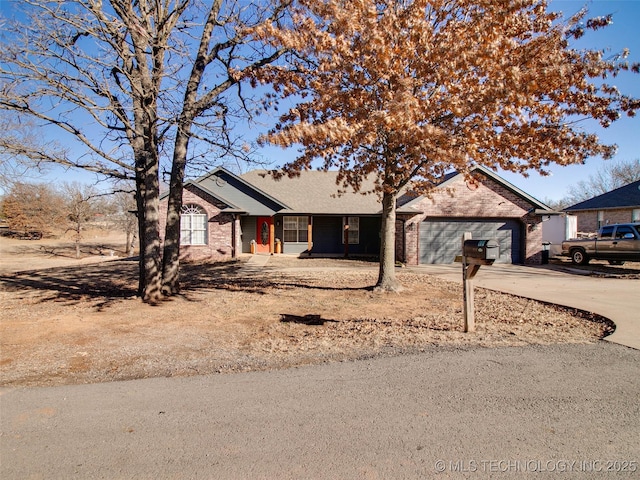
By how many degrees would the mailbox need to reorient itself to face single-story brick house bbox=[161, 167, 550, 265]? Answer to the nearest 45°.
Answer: approximately 180°

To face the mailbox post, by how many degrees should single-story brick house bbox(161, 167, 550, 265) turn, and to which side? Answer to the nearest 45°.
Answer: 0° — it already faces it

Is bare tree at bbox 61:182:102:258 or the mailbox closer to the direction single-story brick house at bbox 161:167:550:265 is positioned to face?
the mailbox

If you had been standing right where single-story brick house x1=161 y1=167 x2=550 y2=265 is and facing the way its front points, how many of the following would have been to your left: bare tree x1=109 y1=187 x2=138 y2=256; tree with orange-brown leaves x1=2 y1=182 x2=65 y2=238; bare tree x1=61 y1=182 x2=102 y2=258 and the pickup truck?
1

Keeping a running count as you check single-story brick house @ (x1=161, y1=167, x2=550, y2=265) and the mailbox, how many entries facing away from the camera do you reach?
0

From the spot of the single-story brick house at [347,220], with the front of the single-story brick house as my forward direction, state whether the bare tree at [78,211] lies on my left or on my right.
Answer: on my right

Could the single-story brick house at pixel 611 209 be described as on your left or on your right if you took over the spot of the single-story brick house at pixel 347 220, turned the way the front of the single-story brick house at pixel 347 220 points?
on your left

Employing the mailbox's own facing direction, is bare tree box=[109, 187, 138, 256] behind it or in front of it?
behind

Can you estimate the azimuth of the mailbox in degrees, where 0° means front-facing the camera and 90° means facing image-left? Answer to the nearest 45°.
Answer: approximately 315°

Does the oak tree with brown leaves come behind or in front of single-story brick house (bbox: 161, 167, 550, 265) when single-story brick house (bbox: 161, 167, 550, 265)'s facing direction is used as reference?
in front
